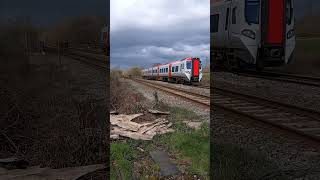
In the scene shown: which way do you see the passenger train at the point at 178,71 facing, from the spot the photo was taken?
facing the viewer and to the right of the viewer
